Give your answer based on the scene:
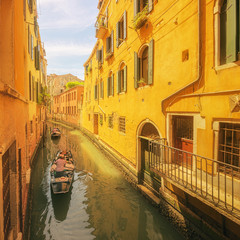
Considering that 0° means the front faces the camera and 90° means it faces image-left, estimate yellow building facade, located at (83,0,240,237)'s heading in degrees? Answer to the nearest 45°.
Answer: approximately 45°

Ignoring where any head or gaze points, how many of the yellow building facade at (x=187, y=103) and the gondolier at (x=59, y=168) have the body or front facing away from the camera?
1

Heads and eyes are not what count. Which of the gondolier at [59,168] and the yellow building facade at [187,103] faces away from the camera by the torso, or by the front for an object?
the gondolier

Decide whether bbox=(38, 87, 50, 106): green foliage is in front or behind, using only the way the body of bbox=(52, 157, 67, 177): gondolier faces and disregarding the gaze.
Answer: in front

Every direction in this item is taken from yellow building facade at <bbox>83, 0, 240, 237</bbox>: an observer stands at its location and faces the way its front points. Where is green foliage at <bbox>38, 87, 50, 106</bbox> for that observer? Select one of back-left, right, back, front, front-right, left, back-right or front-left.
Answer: right

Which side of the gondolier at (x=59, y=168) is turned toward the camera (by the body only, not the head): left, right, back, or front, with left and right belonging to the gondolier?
back

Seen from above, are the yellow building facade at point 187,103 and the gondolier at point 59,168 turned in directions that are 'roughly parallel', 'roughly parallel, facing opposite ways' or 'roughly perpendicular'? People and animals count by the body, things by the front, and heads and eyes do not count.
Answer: roughly perpendicular
